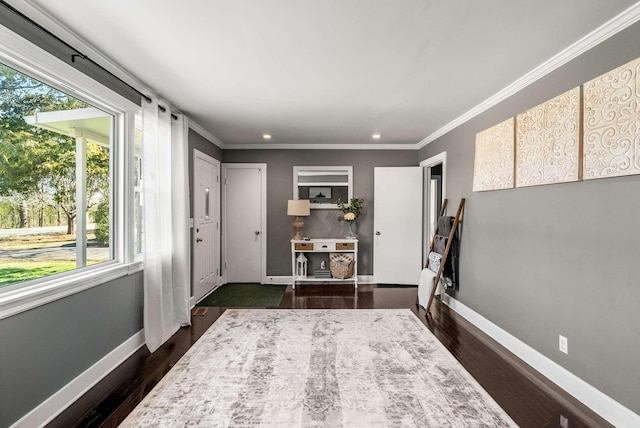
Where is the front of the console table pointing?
toward the camera

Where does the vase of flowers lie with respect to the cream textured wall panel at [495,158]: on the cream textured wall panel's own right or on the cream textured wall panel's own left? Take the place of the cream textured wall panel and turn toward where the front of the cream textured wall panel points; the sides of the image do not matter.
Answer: on the cream textured wall panel's own right

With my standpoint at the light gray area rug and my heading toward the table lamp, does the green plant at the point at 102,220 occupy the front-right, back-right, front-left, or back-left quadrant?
front-left

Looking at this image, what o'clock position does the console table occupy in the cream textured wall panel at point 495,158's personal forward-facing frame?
The console table is roughly at 2 o'clock from the cream textured wall panel.

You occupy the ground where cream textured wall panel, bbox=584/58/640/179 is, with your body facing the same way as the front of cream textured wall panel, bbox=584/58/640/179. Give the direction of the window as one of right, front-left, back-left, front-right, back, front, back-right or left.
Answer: front

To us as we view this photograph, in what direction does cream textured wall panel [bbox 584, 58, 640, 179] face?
facing the viewer and to the left of the viewer

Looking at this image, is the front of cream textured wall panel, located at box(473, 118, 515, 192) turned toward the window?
yes
